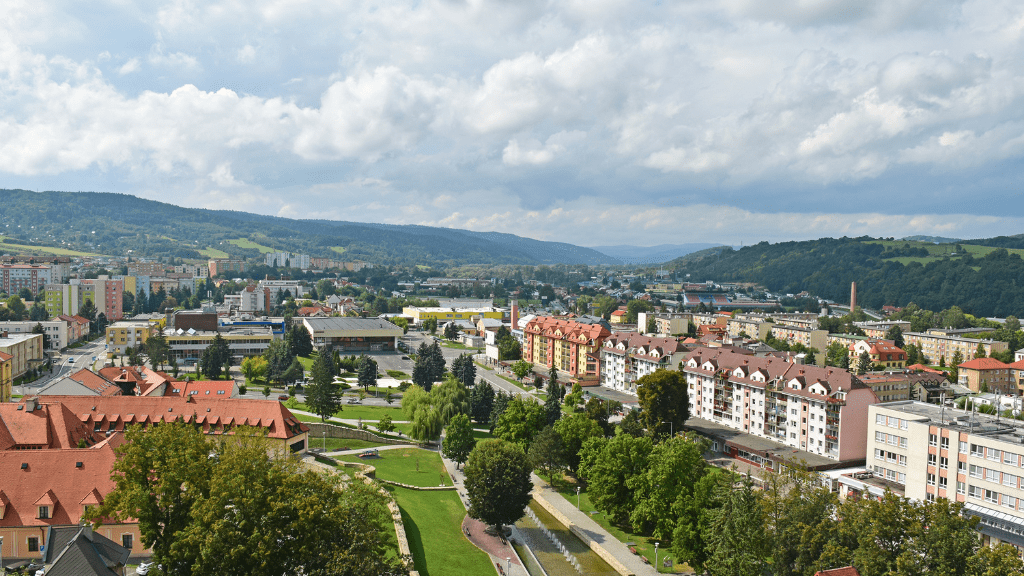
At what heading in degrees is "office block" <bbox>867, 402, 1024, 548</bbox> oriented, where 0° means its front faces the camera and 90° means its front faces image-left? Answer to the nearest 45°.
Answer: approximately 45°

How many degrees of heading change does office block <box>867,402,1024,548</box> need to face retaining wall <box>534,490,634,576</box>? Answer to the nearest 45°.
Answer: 0° — it already faces it

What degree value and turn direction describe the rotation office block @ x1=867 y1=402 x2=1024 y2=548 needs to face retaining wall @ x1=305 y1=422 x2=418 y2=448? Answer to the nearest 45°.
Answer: approximately 45° to its right
